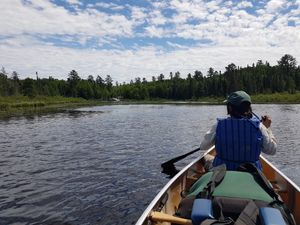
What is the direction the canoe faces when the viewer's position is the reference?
facing away from the viewer

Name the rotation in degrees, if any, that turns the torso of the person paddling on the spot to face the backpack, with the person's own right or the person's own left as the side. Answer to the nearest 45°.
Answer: approximately 180°

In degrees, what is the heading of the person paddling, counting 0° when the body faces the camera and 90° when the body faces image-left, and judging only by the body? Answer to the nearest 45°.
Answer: approximately 180°
